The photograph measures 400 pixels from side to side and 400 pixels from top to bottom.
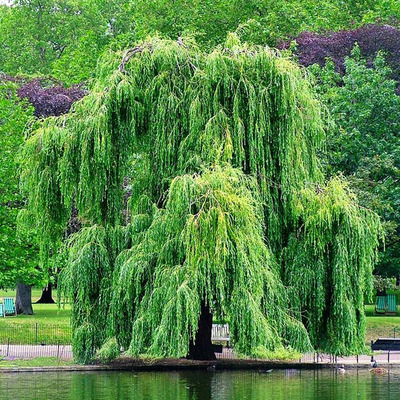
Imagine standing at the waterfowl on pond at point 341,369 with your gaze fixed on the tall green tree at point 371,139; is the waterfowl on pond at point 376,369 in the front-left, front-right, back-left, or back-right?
front-right

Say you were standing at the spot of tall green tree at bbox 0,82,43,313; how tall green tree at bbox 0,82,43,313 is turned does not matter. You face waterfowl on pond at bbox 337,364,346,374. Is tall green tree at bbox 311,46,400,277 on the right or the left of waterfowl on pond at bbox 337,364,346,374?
left
